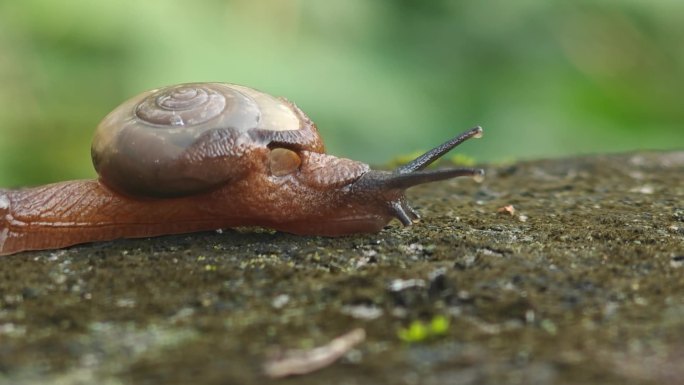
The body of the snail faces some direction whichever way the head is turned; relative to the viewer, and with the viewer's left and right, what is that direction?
facing to the right of the viewer
